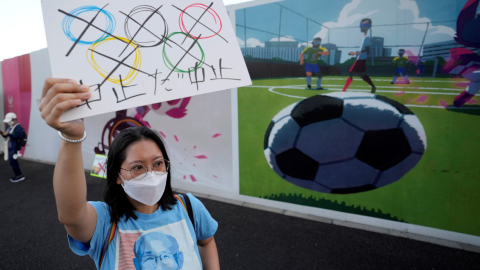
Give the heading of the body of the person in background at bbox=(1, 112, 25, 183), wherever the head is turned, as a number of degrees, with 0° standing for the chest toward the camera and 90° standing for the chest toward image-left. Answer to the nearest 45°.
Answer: approximately 45°

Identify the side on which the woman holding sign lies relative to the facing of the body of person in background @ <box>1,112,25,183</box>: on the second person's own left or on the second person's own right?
on the second person's own left
